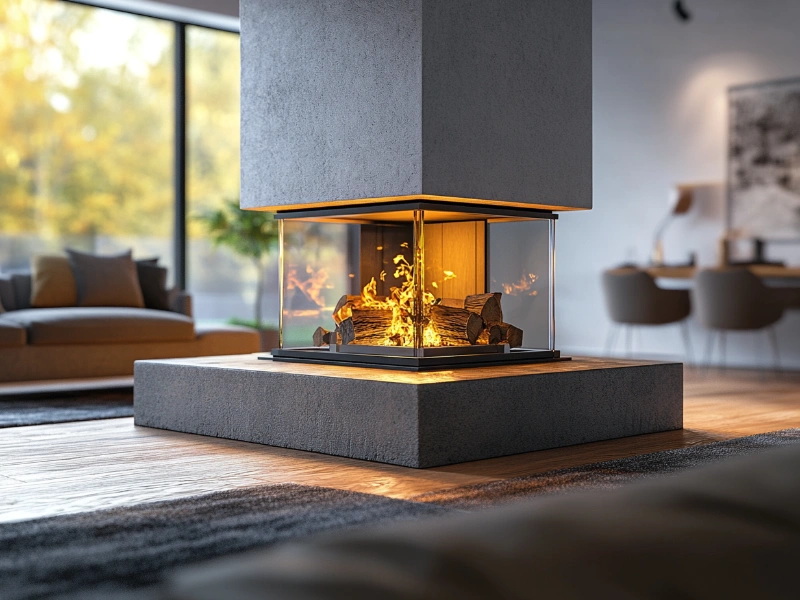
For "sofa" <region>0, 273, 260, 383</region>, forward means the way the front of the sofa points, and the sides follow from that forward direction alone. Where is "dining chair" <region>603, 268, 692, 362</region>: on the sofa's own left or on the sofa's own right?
on the sofa's own left

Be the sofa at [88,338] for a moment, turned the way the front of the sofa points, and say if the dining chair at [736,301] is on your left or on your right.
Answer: on your left

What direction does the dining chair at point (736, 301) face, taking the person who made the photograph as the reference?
facing away from the viewer and to the right of the viewer

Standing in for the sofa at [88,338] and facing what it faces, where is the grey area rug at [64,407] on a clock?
The grey area rug is roughly at 12 o'clock from the sofa.

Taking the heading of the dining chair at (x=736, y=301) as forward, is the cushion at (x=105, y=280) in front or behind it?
behind

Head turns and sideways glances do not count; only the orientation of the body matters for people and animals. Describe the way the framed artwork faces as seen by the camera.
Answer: facing the viewer and to the left of the viewer

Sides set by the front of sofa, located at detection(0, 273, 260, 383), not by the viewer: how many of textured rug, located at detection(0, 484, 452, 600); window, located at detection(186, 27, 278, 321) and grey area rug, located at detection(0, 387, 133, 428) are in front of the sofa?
2

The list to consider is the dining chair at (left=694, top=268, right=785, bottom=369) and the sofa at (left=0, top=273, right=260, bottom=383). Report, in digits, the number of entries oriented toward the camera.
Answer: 1

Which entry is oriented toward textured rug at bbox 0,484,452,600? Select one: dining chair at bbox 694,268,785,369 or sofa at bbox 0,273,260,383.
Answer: the sofa

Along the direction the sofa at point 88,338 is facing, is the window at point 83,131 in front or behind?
behind

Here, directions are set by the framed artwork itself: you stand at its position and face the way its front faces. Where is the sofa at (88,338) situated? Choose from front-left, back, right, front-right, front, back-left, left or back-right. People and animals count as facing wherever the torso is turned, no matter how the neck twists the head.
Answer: front

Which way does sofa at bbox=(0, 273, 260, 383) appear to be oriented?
toward the camera

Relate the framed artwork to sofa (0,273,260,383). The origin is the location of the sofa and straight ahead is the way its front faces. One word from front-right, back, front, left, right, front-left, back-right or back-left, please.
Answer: left
